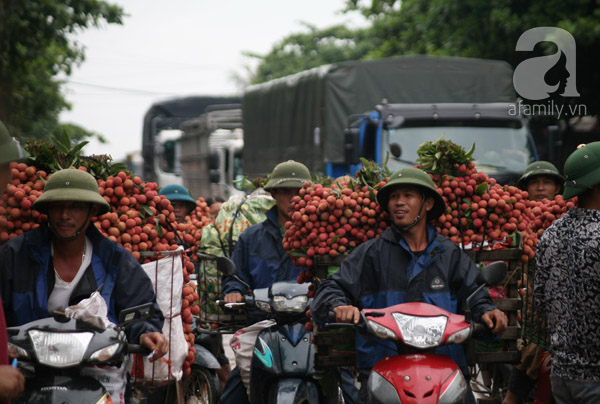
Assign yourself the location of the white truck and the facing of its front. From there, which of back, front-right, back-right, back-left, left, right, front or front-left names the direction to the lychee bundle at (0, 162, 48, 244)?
front-right

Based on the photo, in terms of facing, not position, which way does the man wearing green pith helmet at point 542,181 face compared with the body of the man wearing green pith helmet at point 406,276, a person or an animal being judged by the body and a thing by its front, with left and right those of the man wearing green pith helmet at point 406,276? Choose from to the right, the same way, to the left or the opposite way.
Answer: the same way

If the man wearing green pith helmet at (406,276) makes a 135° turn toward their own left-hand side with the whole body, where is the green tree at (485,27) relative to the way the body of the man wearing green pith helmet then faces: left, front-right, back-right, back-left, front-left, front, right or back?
front-left

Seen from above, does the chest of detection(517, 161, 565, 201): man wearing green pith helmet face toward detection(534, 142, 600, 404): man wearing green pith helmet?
yes

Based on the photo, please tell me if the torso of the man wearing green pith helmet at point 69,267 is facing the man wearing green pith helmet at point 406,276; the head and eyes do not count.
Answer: no

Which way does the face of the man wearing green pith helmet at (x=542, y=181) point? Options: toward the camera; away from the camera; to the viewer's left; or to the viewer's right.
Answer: toward the camera

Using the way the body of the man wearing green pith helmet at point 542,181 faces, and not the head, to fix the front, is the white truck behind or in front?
behind

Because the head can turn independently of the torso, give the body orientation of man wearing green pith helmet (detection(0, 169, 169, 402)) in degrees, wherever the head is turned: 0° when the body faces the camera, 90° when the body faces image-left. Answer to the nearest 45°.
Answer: approximately 0°

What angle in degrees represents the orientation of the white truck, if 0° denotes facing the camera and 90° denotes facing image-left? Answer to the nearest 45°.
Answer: approximately 315°

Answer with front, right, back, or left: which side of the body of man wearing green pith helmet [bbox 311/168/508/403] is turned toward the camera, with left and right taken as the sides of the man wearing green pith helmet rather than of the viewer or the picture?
front

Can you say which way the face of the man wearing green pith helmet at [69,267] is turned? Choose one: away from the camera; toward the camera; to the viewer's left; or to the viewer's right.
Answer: toward the camera

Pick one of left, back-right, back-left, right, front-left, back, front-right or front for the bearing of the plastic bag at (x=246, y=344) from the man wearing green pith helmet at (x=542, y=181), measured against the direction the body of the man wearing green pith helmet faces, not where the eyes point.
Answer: front-right

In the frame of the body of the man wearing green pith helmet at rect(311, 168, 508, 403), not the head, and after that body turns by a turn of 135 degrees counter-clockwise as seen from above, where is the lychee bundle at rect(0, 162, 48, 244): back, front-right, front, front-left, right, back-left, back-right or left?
back-left

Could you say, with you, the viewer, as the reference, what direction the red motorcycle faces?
facing the viewer

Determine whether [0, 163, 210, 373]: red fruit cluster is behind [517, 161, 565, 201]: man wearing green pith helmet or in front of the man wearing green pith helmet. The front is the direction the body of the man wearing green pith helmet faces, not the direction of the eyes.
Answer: in front

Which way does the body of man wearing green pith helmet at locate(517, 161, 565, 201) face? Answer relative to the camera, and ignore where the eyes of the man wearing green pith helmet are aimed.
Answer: toward the camera

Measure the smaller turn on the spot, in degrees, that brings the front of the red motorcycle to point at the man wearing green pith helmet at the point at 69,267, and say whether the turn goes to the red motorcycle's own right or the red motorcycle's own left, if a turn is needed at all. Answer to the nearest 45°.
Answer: approximately 90° to the red motorcycle's own right

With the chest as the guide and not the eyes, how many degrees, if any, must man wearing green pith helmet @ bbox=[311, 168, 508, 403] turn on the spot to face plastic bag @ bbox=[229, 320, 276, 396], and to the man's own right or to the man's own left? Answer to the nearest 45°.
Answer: approximately 135° to the man's own right

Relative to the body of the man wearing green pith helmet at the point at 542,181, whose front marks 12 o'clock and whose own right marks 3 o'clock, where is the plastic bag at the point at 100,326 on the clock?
The plastic bag is roughly at 1 o'clock from the man wearing green pith helmet.
